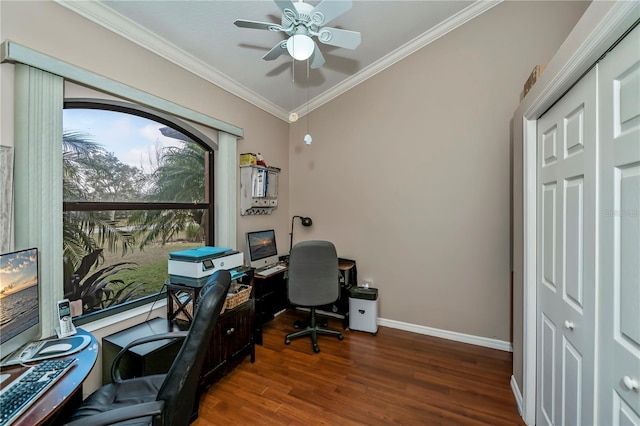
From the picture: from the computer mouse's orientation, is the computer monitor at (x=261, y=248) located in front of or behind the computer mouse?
behind

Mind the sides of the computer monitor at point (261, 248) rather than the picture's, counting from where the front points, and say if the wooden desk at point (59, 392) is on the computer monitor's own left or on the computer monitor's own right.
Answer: on the computer monitor's own right

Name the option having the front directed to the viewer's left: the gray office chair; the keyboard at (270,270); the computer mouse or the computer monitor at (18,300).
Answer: the computer mouse

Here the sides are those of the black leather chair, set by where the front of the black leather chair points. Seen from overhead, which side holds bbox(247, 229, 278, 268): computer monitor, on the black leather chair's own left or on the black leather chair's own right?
on the black leather chair's own right

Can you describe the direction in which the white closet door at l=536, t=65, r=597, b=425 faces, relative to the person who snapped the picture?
facing the viewer and to the left of the viewer

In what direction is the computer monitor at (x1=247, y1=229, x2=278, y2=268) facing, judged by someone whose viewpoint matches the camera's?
facing the viewer and to the right of the viewer

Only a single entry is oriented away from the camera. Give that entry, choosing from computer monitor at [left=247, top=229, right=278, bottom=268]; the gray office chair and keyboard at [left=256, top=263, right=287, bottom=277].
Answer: the gray office chair

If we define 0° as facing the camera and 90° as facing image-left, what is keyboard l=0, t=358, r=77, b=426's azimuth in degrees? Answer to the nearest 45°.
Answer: approximately 315°

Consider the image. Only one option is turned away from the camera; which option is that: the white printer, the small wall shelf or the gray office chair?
the gray office chair

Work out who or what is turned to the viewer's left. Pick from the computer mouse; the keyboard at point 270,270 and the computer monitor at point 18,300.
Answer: the computer mouse
